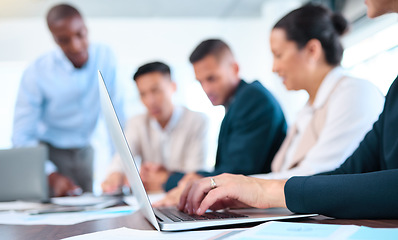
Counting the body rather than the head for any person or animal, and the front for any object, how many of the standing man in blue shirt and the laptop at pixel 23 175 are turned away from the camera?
1

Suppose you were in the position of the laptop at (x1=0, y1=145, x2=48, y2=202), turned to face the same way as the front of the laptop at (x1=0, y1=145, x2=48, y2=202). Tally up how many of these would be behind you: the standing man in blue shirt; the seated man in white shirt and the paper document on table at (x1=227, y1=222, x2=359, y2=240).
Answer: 1

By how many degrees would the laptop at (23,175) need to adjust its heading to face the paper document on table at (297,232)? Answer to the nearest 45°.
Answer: approximately 180°

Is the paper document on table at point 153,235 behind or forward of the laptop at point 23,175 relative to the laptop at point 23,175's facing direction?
behind

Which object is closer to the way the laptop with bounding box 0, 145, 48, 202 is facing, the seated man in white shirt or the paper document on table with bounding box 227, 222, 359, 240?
the seated man in white shirt

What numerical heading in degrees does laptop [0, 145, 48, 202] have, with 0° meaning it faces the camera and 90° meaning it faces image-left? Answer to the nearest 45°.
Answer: approximately 180°

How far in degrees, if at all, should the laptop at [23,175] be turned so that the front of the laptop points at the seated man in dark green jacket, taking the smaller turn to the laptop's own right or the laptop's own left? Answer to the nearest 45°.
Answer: approximately 90° to the laptop's own right

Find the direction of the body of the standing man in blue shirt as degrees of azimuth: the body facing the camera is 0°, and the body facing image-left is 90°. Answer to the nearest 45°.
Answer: approximately 315°

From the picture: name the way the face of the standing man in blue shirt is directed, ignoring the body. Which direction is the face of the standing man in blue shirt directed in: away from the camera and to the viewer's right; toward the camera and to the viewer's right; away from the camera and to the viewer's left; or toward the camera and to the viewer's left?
toward the camera and to the viewer's right

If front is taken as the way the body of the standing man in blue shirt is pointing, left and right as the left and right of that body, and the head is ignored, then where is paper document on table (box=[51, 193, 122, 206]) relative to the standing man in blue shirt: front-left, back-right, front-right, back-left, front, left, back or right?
front-right

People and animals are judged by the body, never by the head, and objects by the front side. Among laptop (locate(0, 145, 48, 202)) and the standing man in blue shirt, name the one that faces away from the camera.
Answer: the laptop

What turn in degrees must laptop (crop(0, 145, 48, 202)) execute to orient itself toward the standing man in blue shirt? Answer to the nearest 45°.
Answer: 0° — it already faces them
